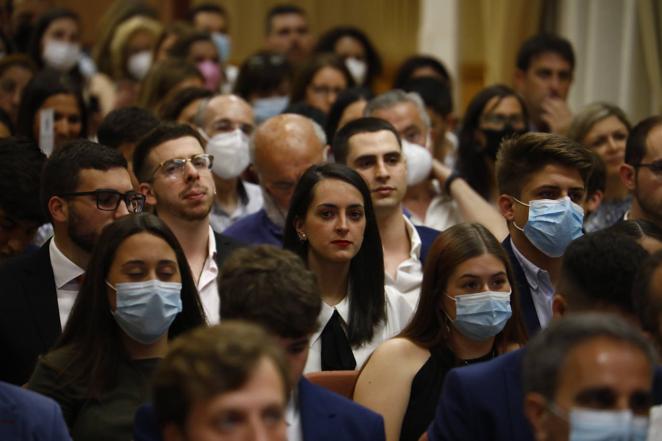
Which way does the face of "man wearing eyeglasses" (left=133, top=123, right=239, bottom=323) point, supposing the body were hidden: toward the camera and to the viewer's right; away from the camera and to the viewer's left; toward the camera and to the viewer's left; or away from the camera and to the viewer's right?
toward the camera and to the viewer's right

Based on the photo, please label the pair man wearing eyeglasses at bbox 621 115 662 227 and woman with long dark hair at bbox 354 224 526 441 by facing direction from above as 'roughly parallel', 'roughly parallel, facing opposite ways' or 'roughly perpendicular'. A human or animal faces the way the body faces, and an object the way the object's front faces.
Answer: roughly parallel

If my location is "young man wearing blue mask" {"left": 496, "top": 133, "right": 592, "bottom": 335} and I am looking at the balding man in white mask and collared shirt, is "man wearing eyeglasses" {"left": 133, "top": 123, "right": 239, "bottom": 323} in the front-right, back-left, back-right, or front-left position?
front-left

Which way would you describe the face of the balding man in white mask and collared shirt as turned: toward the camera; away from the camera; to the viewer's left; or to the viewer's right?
toward the camera

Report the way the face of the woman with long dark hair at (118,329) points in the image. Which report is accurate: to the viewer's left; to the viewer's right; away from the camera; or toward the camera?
toward the camera

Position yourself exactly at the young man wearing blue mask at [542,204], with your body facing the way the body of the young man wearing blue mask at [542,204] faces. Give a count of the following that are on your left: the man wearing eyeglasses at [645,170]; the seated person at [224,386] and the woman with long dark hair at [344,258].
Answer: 1

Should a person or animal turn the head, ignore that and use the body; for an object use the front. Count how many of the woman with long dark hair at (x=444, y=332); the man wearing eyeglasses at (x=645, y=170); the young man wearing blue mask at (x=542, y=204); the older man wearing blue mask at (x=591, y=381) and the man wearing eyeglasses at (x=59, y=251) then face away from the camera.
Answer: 0

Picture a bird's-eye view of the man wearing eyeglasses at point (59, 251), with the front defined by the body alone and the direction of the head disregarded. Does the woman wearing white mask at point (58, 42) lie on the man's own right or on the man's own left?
on the man's own left

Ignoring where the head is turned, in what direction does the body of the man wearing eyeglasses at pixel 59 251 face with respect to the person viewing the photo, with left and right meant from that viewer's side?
facing the viewer and to the right of the viewer

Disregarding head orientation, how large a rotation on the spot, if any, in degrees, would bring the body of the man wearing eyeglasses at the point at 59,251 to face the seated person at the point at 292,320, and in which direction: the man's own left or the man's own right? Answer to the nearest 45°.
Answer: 0° — they already face them

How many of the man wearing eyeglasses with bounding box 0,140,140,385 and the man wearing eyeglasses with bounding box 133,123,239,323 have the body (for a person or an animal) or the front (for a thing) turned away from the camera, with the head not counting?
0
